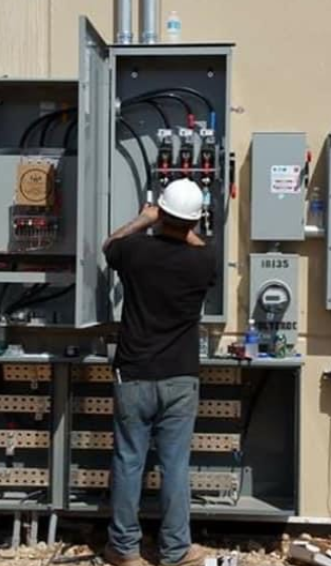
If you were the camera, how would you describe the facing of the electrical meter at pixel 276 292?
facing the viewer

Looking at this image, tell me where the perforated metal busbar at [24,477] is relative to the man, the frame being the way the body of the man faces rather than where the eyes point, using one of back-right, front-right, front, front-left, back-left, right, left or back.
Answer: front-left

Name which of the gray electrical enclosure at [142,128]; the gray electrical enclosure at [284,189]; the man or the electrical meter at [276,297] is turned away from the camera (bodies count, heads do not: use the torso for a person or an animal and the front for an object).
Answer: the man

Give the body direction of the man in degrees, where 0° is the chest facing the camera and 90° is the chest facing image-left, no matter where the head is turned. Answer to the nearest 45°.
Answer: approximately 180°

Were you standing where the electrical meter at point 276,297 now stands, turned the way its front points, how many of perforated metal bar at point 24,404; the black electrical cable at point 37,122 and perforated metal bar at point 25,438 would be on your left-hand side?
0

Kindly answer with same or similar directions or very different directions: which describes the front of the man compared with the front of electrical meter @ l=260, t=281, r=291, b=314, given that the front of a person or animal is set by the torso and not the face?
very different directions

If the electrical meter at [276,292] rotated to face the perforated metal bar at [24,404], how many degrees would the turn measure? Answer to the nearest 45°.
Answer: approximately 90° to its right

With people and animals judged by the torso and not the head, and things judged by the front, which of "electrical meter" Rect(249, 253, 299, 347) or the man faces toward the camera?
the electrical meter

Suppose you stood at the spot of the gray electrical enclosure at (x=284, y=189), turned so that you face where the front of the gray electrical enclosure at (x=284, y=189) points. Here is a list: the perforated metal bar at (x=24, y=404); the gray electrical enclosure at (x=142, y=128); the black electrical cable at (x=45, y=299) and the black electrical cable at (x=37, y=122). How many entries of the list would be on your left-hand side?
0

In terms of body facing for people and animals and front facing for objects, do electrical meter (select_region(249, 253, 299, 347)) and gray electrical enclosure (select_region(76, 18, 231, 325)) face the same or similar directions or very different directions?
same or similar directions

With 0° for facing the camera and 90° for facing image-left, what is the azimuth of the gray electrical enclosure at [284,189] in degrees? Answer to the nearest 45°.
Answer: approximately 0°

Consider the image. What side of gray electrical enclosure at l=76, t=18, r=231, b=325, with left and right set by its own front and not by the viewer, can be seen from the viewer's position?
front

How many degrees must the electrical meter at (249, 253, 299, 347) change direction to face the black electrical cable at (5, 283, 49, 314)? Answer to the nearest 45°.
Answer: approximately 90° to its right

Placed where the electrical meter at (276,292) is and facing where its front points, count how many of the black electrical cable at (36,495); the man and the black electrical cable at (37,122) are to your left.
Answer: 0
